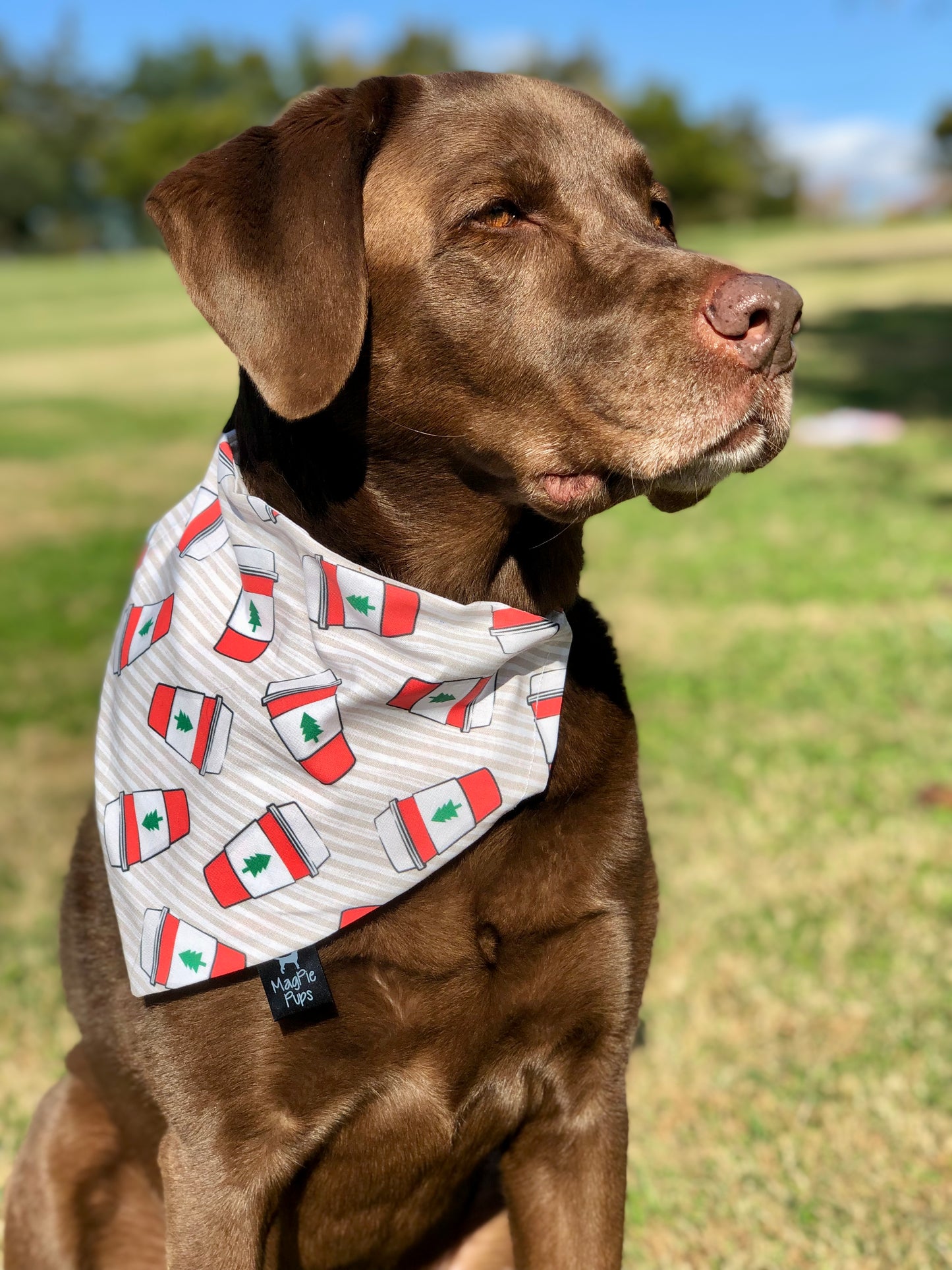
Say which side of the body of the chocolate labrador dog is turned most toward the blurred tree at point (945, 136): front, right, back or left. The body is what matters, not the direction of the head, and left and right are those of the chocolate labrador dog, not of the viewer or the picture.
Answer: left

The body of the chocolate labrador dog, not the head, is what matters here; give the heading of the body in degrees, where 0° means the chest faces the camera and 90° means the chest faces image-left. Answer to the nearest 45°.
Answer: approximately 315°
